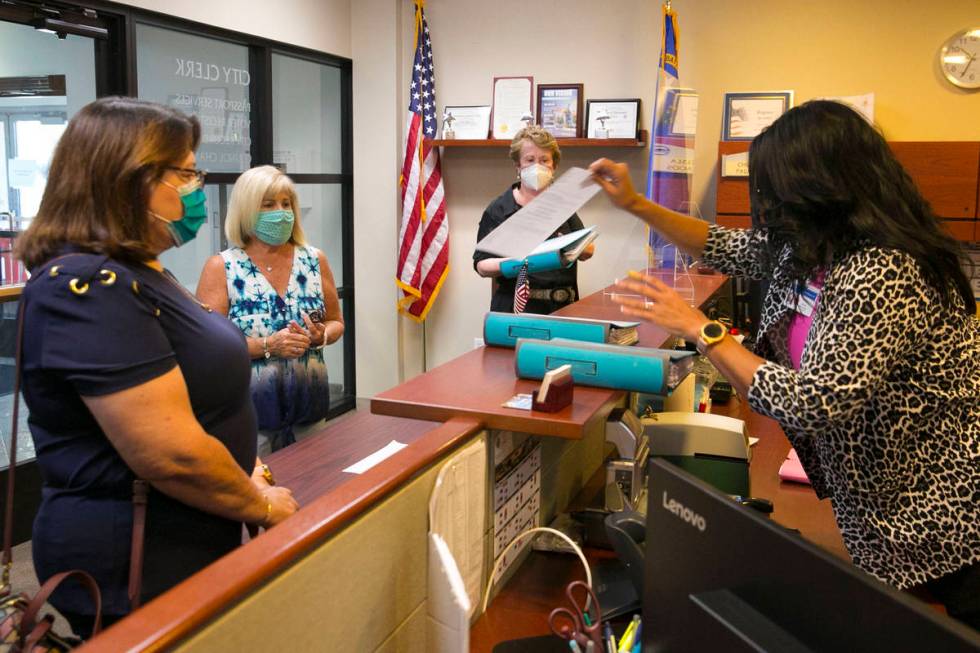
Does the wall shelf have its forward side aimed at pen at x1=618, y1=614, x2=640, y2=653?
yes

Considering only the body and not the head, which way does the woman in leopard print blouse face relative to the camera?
to the viewer's left

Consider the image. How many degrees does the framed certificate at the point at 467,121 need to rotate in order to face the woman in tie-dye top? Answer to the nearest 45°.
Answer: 0° — it already faces them

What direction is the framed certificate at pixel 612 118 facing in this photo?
toward the camera

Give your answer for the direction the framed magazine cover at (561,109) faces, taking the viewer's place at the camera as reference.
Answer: facing the viewer

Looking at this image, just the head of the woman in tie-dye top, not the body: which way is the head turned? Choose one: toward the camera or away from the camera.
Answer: toward the camera

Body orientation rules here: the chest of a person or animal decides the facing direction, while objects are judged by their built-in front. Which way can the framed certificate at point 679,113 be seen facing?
toward the camera

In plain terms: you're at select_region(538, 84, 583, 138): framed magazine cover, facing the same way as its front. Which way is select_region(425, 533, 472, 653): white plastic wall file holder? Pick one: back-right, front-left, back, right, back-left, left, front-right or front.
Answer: front

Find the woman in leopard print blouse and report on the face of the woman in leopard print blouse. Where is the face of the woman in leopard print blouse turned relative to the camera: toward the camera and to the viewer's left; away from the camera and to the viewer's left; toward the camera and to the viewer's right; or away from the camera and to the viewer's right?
away from the camera and to the viewer's left

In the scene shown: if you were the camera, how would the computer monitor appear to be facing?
facing away from the viewer and to the right of the viewer

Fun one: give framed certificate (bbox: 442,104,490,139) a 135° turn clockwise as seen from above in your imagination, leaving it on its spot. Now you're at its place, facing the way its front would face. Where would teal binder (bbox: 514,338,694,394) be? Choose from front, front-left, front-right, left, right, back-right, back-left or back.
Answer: back-left

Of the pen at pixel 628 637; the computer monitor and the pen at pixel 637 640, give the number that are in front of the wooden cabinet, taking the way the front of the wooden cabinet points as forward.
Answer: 3

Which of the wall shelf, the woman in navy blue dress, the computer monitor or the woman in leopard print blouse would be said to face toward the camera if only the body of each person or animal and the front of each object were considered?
the wall shelf

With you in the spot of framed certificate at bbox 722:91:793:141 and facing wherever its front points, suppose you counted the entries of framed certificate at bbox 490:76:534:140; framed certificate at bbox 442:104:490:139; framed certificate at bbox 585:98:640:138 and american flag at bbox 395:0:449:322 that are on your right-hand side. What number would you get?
4

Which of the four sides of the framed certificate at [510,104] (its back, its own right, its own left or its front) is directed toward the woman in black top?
front

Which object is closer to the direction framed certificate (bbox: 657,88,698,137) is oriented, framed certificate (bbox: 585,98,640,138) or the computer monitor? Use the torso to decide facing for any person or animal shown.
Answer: the computer monitor

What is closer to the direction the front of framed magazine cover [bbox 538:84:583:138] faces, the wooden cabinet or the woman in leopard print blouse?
the woman in leopard print blouse

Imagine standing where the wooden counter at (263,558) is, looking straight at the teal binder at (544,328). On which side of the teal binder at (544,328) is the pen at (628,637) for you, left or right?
right

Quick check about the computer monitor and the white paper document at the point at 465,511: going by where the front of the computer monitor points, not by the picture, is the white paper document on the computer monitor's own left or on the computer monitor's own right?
on the computer monitor's own left

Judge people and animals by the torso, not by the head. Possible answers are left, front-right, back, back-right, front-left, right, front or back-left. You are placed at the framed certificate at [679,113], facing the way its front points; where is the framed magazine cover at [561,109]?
back-right

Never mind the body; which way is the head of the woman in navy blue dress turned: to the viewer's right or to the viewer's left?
to the viewer's right
